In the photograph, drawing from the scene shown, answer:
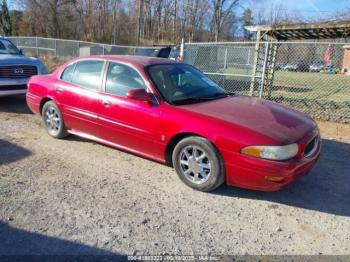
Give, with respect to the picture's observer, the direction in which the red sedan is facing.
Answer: facing the viewer and to the right of the viewer

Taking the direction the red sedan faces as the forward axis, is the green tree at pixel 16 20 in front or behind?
behind

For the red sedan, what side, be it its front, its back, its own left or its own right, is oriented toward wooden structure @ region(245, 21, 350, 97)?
left

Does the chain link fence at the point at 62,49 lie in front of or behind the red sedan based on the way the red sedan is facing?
behind

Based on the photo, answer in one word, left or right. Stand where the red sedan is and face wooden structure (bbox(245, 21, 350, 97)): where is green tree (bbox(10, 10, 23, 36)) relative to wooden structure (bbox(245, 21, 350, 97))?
left

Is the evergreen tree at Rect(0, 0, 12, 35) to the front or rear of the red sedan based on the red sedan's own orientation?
to the rear
